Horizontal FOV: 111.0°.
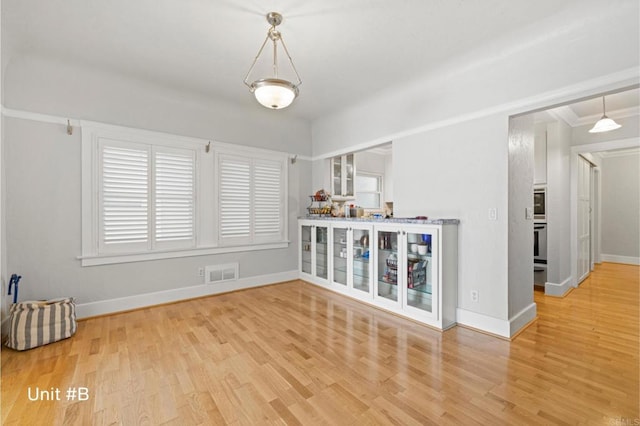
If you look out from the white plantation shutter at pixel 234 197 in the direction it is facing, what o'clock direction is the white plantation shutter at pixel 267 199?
the white plantation shutter at pixel 267 199 is roughly at 10 o'clock from the white plantation shutter at pixel 234 197.

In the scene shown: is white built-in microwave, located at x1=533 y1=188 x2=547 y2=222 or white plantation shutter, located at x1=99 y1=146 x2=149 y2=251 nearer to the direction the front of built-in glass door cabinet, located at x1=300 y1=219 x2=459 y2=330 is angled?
the white plantation shutter

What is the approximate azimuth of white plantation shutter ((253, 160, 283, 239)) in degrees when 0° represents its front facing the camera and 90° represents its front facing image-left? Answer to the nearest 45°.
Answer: approximately 315°

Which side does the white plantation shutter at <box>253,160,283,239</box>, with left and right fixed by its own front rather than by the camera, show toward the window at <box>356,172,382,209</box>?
left

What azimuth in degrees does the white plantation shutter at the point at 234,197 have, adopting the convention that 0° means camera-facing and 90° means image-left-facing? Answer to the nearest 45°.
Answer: approximately 315°
